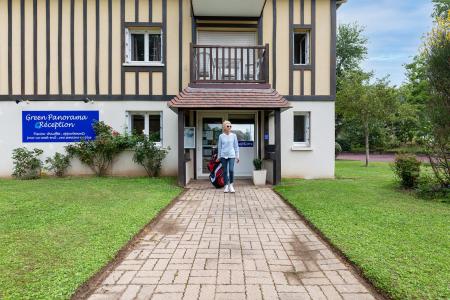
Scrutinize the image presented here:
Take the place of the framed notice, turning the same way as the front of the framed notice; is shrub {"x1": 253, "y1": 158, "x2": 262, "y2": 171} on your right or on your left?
on your left

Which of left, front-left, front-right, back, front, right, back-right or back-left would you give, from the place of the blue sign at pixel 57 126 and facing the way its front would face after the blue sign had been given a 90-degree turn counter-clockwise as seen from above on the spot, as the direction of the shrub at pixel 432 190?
front-right

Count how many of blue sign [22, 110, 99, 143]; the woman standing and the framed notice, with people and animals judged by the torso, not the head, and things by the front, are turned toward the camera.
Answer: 3

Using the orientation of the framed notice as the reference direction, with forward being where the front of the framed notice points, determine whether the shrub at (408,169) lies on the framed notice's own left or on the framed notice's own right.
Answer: on the framed notice's own left

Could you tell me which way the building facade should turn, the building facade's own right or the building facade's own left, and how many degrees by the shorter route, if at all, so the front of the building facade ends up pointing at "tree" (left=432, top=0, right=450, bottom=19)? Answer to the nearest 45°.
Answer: approximately 135° to the building facade's own left

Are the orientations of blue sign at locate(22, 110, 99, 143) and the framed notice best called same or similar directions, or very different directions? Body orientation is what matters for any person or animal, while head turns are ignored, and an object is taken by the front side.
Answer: same or similar directions

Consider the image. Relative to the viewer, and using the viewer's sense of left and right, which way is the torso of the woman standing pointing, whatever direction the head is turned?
facing the viewer

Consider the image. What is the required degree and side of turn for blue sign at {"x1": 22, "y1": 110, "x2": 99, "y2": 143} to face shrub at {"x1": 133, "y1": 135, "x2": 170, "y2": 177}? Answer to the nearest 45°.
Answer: approximately 45° to its left

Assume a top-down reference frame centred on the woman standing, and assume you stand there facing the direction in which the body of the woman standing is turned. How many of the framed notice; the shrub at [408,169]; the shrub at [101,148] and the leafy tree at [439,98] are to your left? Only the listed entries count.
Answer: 2

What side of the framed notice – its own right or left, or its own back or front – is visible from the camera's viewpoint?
front

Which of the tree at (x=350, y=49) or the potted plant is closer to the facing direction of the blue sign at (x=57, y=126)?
the potted plant

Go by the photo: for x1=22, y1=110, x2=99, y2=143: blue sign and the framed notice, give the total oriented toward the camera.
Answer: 2

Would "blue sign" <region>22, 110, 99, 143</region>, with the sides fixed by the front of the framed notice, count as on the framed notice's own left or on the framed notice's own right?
on the framed notice's own right
